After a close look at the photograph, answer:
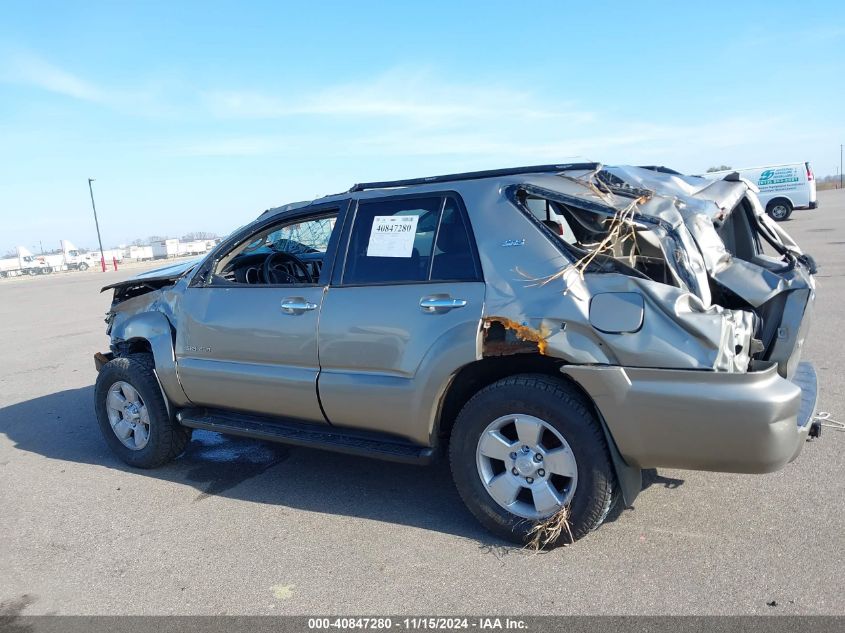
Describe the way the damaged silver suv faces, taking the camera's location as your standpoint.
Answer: facing away from the viewer and to the left of the viewer

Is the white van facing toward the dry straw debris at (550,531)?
no

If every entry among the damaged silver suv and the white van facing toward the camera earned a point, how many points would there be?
0

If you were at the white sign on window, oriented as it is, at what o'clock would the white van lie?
The white van is roughly at 7 o'clock from the white sign on window.

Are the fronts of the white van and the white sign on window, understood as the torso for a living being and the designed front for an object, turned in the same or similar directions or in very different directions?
very different directions

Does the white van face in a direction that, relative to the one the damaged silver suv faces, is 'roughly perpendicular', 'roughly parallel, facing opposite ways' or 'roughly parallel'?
roughly parallel

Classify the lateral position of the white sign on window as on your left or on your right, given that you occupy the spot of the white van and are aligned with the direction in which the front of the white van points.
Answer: on your left

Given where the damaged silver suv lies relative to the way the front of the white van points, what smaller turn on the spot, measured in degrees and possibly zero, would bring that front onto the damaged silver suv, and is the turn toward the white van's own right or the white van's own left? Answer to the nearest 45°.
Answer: approximately 135° to the white van's own left

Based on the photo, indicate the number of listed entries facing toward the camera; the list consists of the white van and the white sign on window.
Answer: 1

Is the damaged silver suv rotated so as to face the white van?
no

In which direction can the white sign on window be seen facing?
toward the camera
